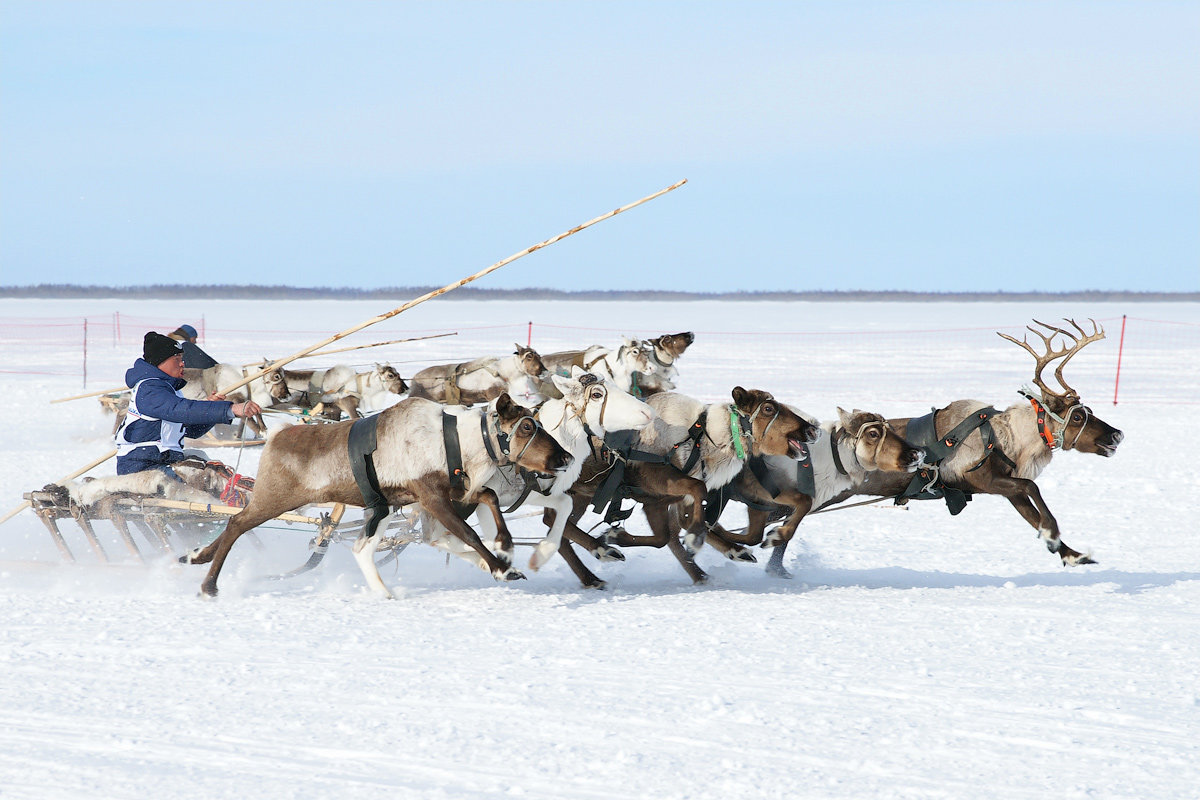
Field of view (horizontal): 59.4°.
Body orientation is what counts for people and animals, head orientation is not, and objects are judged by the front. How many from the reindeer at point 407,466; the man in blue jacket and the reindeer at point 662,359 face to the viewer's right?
3

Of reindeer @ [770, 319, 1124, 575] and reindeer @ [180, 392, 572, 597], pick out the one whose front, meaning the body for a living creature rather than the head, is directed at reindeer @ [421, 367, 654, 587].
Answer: reindeer @ [180, 392, 572, 597]

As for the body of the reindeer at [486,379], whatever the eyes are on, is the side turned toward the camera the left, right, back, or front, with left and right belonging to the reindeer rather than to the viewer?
right

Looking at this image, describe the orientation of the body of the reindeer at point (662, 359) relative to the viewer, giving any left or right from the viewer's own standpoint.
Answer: facing to the right of the viewer

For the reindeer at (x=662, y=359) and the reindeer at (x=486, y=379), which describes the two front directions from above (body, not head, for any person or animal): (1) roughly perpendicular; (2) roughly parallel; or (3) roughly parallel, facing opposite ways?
roughly parallel

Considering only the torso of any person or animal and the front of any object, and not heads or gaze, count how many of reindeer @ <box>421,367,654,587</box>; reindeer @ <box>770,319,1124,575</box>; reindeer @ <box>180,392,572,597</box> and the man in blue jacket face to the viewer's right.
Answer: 4

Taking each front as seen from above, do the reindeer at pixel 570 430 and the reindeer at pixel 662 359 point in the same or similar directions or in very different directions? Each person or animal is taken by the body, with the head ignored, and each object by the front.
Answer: same or similar directions

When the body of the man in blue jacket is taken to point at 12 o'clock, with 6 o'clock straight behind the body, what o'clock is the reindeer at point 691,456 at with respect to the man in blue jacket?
The reindeer is roughly at 1 o'clock from the man in blue jacket.

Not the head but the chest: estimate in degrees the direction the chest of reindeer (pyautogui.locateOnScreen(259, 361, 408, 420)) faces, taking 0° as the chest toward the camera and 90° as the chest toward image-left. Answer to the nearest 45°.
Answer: approximately 270°

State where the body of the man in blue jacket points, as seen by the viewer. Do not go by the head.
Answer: to the viewer's right

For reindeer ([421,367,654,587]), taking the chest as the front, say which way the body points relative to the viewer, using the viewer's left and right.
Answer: facing to the right of the viewer

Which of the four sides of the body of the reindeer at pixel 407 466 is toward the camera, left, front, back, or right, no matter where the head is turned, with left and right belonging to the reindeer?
right

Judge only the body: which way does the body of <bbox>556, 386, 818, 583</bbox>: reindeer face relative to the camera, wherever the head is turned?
to the viewer's right

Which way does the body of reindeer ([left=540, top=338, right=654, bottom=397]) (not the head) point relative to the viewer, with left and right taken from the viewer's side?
facing to the right of the viewer

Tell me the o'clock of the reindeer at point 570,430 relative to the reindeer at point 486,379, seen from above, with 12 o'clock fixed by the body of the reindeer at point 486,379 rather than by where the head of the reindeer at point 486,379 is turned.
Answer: the reindeer at point 570,430 is roughly at 3 o'clock from the reindeer at point 486,379.
